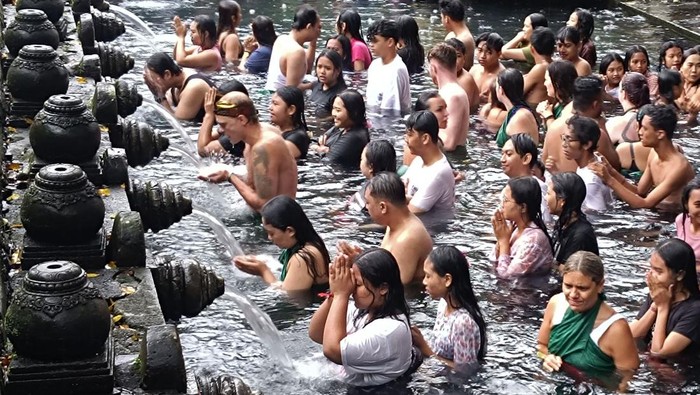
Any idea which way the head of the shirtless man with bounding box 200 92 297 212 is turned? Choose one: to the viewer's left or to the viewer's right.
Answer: to the viewer's left

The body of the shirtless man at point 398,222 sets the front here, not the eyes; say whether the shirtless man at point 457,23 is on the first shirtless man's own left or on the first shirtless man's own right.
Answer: on the first shirtless man's own right

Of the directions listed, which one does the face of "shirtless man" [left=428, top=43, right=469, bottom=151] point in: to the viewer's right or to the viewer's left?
to the viewer's left

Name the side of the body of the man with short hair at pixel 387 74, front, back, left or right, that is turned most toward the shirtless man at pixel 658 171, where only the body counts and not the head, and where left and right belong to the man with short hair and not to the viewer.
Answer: left

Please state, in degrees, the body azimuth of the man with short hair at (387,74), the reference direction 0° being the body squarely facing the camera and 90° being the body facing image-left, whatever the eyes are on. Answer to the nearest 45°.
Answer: approximately 45°

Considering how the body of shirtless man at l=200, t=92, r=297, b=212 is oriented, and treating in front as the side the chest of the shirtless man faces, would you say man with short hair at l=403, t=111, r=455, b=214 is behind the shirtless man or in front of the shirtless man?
behind

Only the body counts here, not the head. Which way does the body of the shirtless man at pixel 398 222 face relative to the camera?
to the viewer's left

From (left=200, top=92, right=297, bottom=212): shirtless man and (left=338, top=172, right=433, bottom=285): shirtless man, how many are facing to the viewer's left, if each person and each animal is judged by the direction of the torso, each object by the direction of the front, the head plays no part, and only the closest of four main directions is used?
2

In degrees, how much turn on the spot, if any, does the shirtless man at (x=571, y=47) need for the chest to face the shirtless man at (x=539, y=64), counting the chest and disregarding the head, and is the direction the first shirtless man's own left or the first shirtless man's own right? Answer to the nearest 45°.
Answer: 0° — they already face them

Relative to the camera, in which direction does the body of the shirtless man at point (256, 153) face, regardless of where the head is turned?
to the viewer's left

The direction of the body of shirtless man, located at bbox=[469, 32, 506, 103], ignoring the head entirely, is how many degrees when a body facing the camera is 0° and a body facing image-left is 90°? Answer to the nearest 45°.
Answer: approximately 45°

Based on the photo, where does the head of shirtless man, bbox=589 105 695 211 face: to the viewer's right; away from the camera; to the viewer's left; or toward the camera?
to the viewer's left
